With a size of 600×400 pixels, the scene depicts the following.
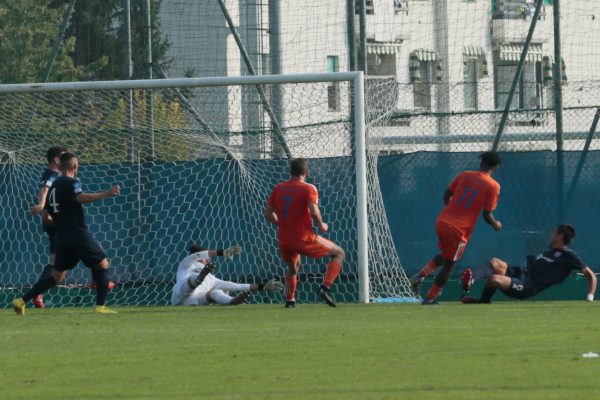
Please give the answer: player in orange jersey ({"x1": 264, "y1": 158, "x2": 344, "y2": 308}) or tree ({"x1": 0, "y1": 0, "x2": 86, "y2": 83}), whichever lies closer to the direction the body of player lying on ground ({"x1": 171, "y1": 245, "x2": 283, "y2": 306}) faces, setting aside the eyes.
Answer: the player in orange jersey

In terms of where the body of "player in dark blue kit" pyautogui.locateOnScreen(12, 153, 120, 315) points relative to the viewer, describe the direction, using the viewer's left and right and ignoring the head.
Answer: facing away from the viewer and to the right of the viewer

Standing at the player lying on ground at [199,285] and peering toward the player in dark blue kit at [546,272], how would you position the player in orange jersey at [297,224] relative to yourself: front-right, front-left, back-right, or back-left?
front-right

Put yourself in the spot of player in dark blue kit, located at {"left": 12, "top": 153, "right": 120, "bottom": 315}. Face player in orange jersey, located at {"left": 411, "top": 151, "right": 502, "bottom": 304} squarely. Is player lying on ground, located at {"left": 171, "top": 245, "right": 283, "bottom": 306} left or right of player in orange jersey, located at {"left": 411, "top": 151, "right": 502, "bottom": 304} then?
left

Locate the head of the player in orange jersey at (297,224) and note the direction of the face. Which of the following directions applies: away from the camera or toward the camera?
away from the camera

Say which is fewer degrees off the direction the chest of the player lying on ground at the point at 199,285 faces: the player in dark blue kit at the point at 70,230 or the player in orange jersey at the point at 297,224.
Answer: the player in orange jersey

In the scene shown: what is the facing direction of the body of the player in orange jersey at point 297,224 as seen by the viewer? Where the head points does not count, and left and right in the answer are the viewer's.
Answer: facing away from the viewer and to the right of the viewer

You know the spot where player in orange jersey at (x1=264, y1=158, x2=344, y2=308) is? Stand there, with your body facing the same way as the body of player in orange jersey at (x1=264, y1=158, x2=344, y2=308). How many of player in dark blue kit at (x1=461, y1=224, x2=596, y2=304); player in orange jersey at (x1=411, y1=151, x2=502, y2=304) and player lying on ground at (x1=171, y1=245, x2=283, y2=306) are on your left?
1

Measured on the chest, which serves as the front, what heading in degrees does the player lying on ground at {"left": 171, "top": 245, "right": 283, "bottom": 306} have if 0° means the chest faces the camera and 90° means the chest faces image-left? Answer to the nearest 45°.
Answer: approximately 270°

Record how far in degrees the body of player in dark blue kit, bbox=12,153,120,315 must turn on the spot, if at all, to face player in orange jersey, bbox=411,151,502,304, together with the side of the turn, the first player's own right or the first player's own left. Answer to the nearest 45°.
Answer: approximately 45° to the first player's own right

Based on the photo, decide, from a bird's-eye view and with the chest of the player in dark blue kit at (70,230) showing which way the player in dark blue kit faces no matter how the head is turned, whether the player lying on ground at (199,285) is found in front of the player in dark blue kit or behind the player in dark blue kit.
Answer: in front
